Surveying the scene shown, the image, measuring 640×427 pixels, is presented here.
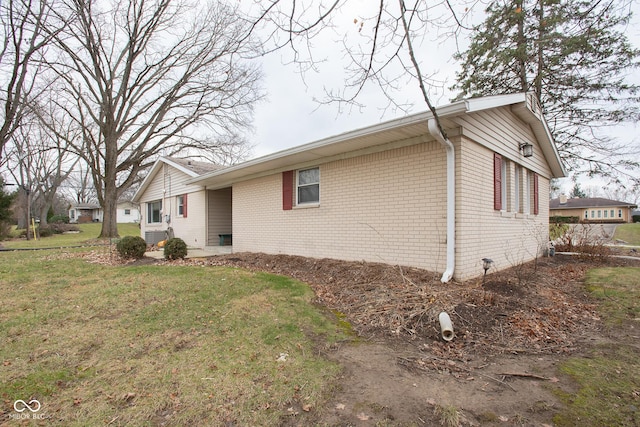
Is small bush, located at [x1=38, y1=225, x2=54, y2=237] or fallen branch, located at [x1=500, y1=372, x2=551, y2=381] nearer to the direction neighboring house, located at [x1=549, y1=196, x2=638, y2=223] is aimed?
the fallen branch

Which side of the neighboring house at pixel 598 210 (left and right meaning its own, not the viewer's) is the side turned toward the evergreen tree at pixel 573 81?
front

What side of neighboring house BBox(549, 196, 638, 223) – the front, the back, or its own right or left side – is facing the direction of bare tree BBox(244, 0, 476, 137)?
front

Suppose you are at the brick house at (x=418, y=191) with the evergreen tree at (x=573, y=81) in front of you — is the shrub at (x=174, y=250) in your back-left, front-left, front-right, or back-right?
back-left

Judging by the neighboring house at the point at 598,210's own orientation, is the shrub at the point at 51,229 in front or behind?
in front

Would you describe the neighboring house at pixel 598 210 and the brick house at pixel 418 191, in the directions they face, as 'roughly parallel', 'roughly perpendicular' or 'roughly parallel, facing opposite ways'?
roughly parallel

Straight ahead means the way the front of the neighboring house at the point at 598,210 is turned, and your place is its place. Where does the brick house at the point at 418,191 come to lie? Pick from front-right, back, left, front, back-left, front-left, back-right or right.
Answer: front

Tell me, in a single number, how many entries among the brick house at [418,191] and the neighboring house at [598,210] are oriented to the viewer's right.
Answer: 0

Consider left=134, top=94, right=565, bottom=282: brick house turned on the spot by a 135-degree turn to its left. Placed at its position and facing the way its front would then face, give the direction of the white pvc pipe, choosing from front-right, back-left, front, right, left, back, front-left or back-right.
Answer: right

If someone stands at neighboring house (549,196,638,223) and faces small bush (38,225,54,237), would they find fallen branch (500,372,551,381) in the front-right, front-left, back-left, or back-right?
front-left

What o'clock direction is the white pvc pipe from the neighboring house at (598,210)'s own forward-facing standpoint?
The white pvc pipe is roughly at 12 o'clock from the neighboring house.

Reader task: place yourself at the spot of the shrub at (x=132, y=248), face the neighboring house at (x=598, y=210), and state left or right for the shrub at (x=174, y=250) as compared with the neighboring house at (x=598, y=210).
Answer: right

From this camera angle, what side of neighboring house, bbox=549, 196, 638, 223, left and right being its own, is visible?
front

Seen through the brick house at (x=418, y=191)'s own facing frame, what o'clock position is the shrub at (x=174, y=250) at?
The shrub is roughly at 2 o'clock from the brick house.

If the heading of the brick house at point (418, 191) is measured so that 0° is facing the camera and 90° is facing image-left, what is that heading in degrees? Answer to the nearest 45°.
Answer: approximately 45°
